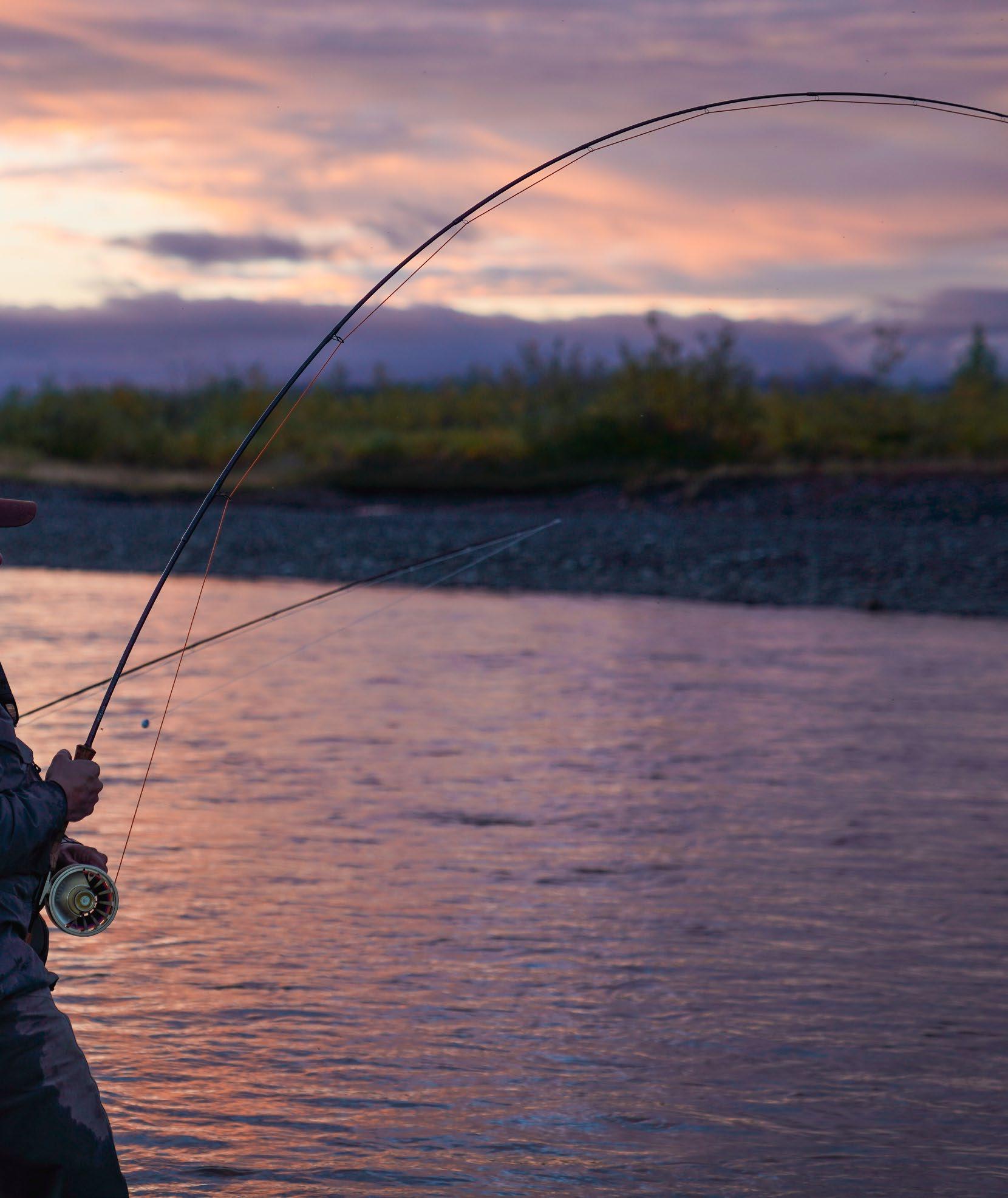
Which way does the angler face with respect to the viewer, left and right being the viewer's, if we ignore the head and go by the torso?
facing to the right of the viewer
